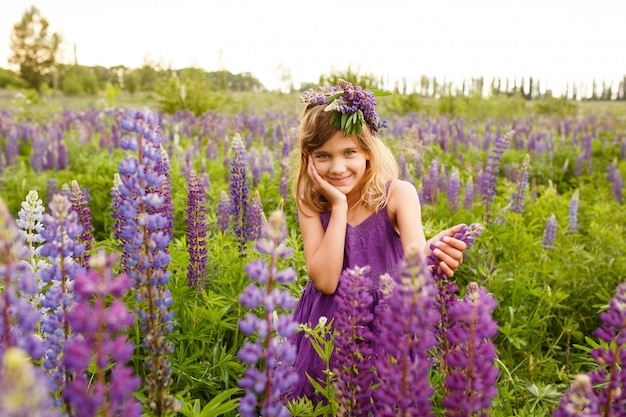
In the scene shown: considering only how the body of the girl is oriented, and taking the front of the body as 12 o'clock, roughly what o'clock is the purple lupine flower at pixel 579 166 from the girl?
The purple lupine flower is roughly at 7 o'clock from the girl.

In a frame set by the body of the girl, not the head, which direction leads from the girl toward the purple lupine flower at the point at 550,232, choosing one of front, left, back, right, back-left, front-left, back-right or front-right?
back-left

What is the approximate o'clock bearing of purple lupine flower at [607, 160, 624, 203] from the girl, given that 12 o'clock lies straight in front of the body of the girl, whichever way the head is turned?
The purple lupine flower is roughly at 7 o'clock from the girl.

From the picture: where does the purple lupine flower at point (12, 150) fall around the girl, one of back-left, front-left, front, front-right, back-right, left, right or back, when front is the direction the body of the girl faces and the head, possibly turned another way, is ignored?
back-right

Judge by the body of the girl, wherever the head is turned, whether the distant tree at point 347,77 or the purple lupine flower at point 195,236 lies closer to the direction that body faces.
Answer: the purple lupine flower

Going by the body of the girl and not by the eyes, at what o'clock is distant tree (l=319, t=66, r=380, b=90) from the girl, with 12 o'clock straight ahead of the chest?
The distant tree is roughly at 6 o'clock from the girl.

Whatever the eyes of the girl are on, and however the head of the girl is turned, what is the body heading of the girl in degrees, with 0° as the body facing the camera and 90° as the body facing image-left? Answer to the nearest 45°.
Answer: approximately 0°

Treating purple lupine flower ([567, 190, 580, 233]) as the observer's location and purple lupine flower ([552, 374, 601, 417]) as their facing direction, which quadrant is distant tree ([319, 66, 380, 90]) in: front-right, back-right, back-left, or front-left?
back-right

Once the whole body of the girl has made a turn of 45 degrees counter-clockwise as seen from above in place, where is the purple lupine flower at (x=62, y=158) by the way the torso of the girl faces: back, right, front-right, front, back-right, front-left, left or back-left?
back

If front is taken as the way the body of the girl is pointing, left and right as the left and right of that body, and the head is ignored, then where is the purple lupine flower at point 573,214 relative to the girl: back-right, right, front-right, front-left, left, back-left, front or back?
back-left

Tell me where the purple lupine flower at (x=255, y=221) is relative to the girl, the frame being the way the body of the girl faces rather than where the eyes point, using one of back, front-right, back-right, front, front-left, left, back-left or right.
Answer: back-right

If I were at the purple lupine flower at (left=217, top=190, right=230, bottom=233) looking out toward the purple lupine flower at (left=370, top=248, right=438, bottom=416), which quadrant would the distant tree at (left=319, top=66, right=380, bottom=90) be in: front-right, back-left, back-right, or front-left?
back-left
